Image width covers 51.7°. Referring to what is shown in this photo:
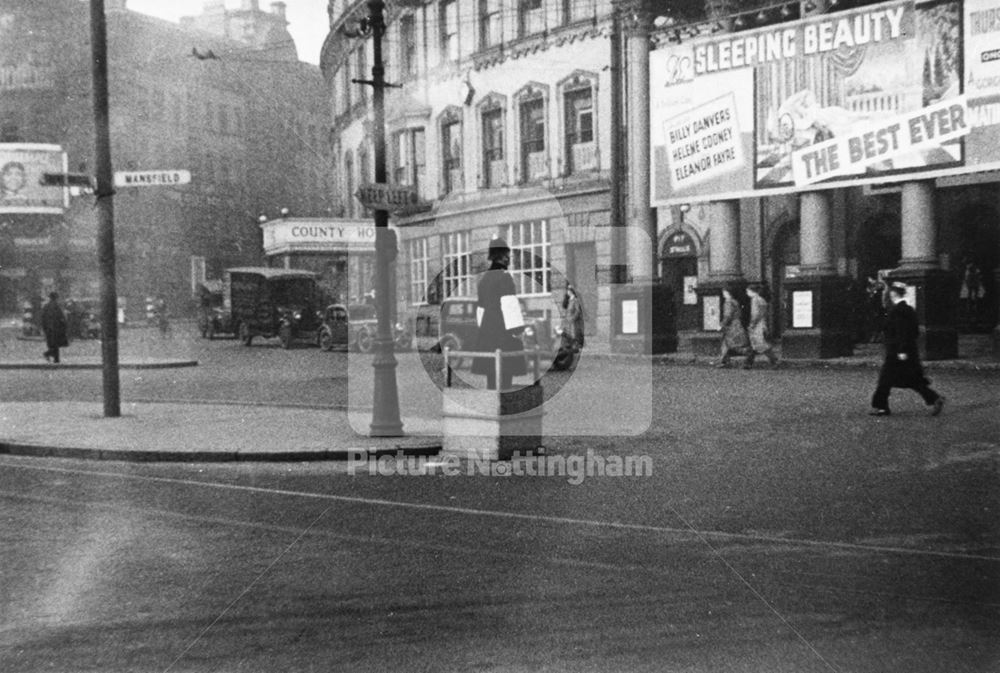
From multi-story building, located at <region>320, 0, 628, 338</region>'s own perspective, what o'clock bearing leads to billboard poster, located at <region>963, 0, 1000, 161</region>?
The billboard poster is roughly at 9 o'clock from the multi-story building.

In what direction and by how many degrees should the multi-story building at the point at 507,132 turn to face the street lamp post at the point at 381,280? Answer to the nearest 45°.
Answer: approximately 45° to its left

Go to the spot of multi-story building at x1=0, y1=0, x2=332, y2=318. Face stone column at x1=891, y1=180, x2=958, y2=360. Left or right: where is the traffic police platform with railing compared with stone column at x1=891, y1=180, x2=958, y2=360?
right

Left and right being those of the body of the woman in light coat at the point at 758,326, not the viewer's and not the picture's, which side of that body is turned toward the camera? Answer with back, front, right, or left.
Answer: left
